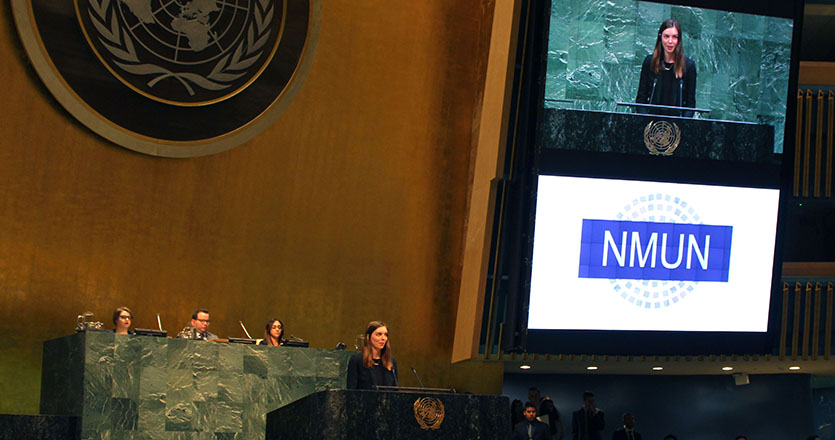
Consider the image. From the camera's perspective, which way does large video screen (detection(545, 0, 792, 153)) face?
toward the camera

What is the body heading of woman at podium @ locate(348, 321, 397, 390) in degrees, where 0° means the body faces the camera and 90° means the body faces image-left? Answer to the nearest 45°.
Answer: approximately 315°

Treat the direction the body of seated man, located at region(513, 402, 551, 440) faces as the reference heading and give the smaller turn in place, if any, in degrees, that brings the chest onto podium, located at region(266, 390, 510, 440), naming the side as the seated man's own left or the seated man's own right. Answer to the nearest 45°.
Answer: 0° — they already face it

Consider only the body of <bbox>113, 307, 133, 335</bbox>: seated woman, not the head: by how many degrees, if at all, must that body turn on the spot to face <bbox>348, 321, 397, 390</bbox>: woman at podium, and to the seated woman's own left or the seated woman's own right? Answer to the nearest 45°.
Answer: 0° — they already face them

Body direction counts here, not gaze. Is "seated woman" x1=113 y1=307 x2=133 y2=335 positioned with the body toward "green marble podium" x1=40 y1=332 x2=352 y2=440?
yes

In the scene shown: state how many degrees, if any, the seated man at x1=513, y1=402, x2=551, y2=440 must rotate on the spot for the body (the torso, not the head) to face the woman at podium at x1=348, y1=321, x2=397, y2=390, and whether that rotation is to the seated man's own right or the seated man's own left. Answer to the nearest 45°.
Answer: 0° — they already face them

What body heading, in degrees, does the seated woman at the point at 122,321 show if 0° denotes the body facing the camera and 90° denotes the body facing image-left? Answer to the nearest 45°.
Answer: approximately 315°

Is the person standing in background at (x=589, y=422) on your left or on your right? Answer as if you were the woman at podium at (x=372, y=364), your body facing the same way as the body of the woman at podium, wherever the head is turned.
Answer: on your left
